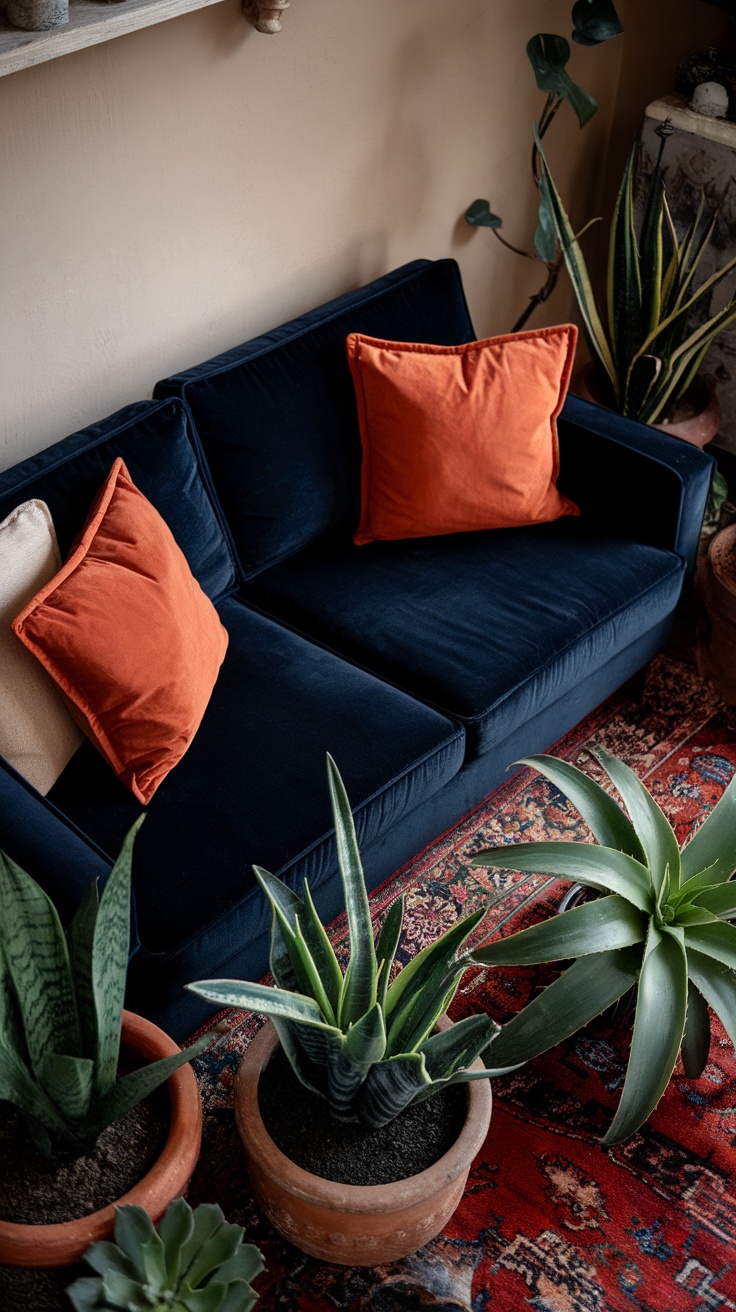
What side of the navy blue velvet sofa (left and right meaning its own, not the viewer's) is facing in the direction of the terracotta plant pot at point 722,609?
left

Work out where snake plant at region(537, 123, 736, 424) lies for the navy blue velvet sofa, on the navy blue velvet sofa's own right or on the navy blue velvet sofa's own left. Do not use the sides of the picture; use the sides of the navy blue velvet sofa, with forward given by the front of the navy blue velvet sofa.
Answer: on the navy blue velvet sofa's own left

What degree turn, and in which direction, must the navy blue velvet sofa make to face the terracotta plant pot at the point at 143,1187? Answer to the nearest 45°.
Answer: approximately 45° to its right

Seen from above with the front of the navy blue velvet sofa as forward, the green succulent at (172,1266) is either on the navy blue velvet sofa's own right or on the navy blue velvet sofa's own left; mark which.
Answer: on the navy blue velvet sofa's own right

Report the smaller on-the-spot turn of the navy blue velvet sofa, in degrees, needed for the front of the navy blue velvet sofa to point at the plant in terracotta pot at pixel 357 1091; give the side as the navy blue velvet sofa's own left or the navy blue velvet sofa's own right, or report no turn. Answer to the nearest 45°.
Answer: approximately 45° to the navy blue velvet sofa's own right

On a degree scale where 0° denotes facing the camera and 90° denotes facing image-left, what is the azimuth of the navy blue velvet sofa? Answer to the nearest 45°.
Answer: approximately 315°
